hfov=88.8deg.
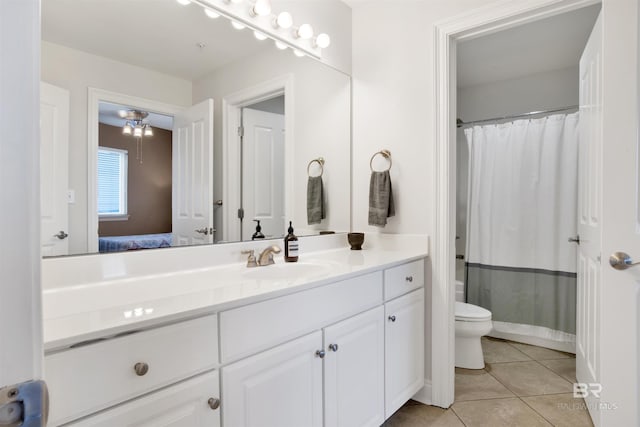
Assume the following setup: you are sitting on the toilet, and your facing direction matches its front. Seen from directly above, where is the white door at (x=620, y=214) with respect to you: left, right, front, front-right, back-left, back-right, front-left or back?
front-right

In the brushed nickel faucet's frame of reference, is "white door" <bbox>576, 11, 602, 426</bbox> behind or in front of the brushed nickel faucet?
in front

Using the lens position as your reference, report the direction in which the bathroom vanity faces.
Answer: facing the viewer and to the right of the viewer

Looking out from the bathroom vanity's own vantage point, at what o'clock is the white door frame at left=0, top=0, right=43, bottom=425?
The white door frame is roughly at 2 o'clock from the bathroom vanity.

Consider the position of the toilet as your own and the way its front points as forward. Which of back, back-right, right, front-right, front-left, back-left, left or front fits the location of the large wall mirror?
back-right

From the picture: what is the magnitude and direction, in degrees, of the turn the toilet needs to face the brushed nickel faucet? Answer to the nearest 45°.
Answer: approximately 135° to its right

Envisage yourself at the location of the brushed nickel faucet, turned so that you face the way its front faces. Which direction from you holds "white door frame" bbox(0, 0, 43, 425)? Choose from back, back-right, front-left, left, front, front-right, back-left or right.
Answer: front-right

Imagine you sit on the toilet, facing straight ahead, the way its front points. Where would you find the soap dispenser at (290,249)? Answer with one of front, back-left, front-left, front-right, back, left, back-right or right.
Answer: back-right

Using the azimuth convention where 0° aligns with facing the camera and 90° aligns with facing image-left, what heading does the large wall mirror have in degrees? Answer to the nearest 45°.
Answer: approximately 315°

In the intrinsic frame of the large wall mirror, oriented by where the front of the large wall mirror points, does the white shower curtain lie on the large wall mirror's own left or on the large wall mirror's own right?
on the large wall mirror's own left

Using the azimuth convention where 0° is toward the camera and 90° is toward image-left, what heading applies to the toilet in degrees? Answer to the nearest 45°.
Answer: approximately 270°

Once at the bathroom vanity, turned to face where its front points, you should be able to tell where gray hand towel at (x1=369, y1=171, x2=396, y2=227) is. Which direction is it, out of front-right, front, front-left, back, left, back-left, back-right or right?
left

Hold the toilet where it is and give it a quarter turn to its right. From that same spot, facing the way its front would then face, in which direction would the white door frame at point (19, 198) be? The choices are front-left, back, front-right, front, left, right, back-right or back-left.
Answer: front
